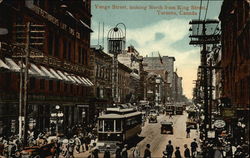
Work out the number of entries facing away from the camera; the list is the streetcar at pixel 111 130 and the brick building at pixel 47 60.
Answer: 0

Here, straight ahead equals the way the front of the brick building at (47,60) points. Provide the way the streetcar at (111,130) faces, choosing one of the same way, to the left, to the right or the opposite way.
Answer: to the right

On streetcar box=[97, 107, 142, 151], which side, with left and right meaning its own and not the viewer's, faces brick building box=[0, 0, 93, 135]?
right

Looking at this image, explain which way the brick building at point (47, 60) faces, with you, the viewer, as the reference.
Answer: facing the viewer and to the right of the viewer

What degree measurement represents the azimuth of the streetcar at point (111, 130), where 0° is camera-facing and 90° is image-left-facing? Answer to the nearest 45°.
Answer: approximately 45°

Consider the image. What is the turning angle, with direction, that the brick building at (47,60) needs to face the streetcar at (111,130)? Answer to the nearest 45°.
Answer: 0° — it already faces it
